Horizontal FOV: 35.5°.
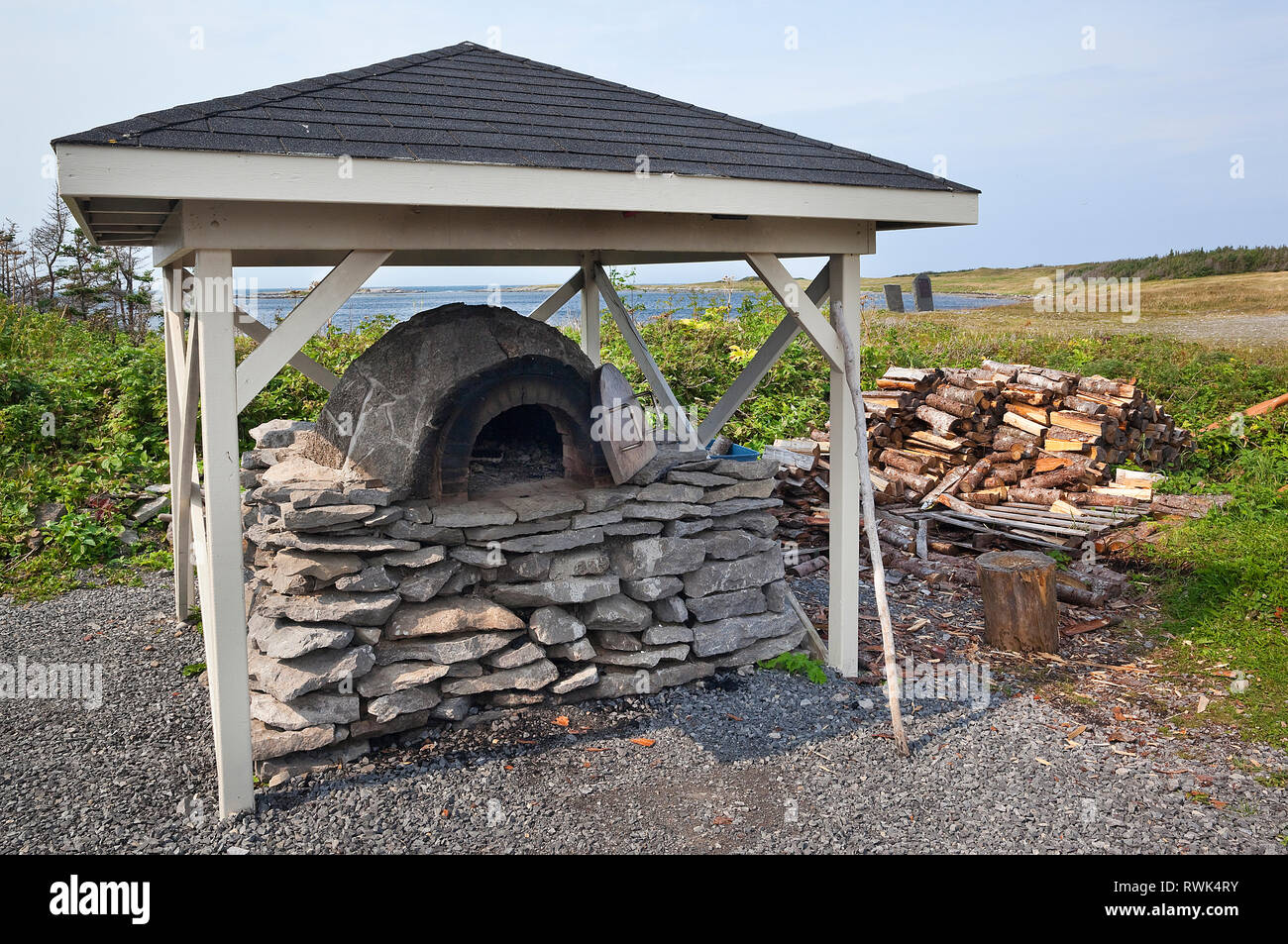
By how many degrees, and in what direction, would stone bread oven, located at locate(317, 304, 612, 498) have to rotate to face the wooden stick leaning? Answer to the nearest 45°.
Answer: approximately 45° to its left

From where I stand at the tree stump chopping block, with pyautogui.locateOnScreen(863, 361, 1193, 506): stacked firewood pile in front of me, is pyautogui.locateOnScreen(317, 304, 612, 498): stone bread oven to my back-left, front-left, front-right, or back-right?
back-left

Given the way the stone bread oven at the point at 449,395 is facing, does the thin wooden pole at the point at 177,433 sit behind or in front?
behind

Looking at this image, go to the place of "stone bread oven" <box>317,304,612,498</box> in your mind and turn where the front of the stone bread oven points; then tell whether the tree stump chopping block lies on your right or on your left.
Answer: on your left

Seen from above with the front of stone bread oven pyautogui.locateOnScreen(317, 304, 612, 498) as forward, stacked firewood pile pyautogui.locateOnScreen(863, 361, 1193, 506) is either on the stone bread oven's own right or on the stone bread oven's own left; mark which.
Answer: on the stone bread oven's own left

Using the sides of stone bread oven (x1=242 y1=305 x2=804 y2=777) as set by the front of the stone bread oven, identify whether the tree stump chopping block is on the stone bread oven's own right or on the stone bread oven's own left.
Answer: on the stone bread oven's own left

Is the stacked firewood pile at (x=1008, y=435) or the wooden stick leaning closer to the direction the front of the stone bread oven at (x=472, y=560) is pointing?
the wooden stick leaning

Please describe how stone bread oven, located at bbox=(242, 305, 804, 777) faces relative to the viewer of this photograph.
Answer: facing the viewer and to the right of the viewer

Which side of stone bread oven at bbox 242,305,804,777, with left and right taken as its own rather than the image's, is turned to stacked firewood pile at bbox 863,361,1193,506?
left
